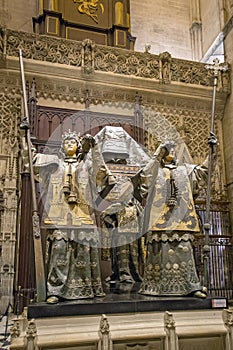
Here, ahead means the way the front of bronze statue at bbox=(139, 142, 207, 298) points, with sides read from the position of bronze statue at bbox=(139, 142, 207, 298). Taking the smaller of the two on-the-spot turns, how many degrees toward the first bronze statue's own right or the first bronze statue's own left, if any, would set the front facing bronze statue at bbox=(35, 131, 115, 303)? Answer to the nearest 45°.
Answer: approximately 90° to the first bronze statue's own right

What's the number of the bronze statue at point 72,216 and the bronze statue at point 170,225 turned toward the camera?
2

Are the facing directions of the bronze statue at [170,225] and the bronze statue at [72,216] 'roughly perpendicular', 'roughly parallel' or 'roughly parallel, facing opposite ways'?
roughly parallel

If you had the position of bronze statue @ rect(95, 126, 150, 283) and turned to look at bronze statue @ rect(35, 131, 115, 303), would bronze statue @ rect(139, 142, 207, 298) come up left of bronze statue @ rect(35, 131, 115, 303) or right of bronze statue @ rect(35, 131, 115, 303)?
left

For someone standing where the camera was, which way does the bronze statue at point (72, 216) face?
facing the viewer

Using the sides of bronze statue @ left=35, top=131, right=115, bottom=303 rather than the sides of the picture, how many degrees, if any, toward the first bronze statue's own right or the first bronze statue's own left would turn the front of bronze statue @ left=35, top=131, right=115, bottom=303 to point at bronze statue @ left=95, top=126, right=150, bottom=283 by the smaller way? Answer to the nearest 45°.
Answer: approximately 135° to the first bronze statue's own left

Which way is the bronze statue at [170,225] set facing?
toward the camera

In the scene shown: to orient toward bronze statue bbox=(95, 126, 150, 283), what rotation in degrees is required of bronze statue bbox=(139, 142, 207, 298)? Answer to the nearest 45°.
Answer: approximately 135° to its right

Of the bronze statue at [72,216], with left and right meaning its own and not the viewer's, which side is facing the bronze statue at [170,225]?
left
